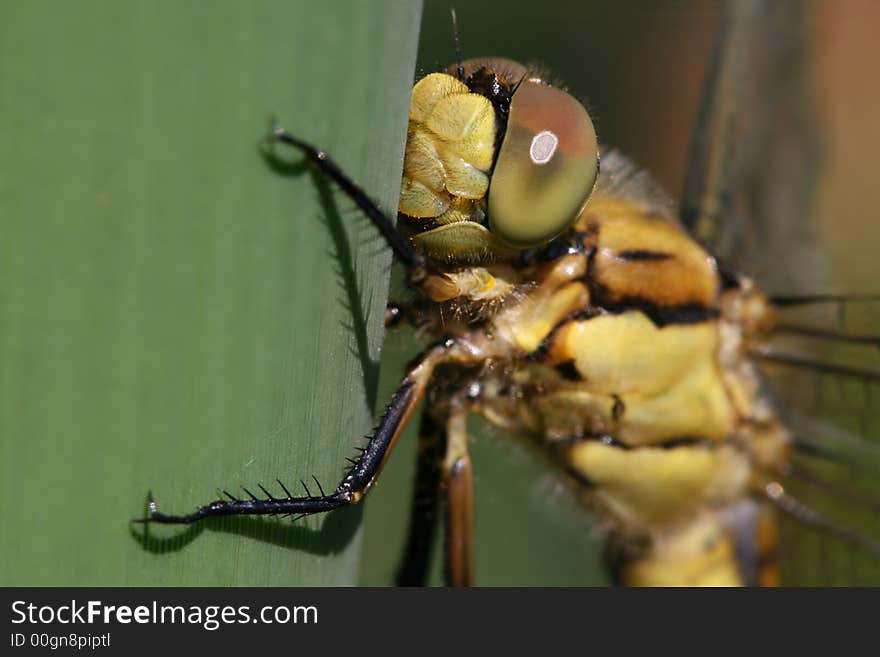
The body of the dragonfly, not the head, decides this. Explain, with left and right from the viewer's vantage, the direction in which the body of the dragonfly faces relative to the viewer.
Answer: facing to the left of the viewer
